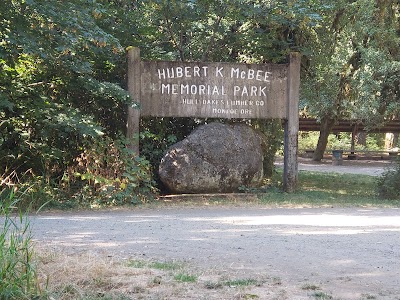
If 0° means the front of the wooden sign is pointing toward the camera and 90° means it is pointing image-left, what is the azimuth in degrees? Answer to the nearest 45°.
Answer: approximately 0°

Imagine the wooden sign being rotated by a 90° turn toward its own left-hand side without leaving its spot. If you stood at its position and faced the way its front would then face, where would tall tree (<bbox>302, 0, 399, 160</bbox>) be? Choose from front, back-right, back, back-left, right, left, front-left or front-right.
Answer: front-left

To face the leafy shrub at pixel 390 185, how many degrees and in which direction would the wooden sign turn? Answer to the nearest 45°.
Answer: approximately 90° to its left

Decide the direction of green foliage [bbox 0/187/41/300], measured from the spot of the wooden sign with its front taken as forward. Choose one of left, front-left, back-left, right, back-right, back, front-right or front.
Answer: front

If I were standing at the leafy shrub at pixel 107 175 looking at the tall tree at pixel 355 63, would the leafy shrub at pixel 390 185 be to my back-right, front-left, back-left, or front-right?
front-right

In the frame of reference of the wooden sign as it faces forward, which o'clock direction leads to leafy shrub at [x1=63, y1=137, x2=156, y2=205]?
The leafy shrub is roughly at 2 o'clock from the wooden sign.

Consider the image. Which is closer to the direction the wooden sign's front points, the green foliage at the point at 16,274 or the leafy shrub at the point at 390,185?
the green foliage

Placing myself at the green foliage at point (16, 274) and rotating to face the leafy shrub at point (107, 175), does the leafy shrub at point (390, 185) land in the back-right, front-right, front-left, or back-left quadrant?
front-right

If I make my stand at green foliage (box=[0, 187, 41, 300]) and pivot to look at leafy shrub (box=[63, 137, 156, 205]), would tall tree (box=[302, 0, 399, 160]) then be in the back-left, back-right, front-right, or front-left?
front-right
